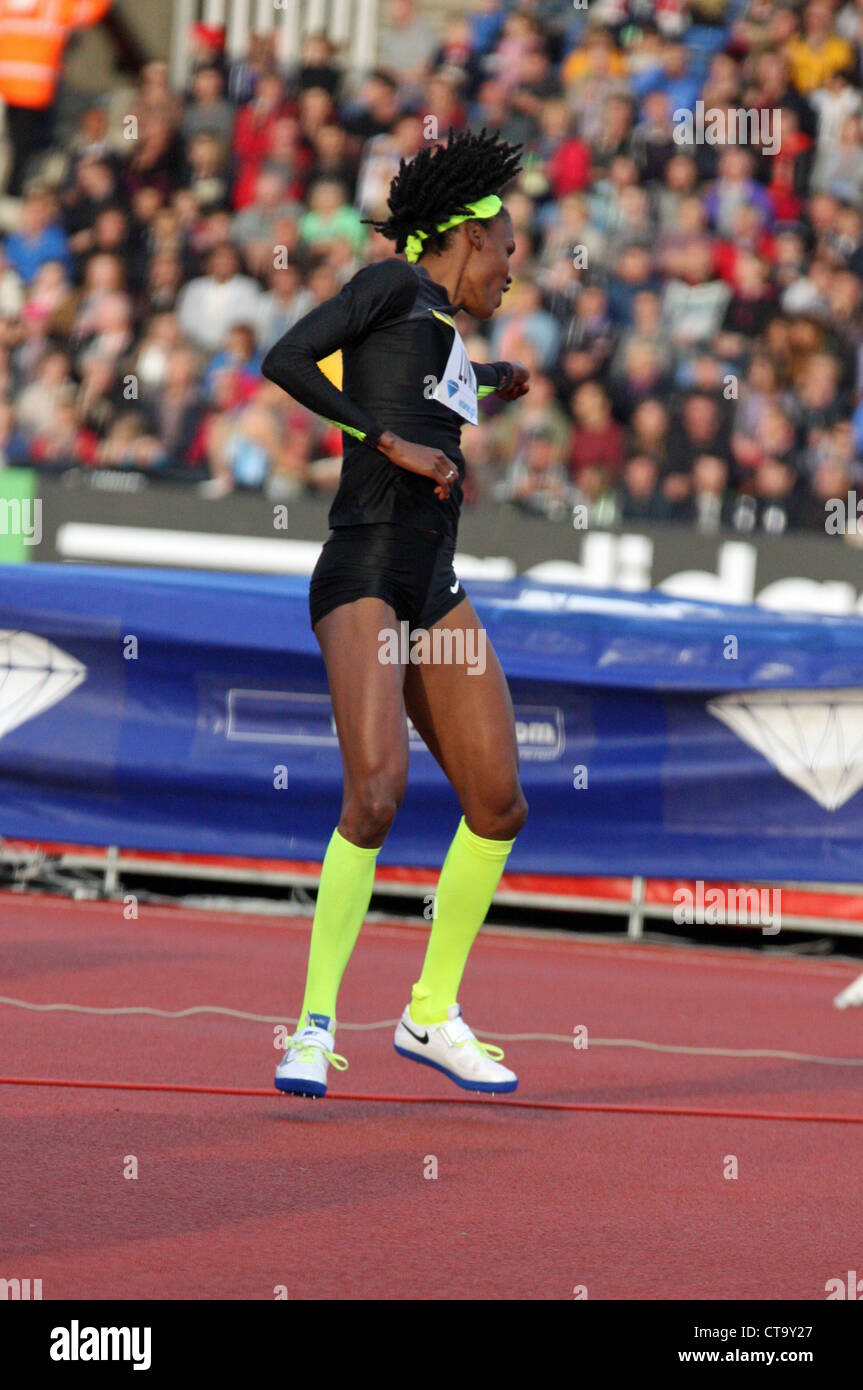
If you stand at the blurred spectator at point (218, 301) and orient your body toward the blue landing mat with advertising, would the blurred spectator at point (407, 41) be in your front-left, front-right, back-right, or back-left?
back-left

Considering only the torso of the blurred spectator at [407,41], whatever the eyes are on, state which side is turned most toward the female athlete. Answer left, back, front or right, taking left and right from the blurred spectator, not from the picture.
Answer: front

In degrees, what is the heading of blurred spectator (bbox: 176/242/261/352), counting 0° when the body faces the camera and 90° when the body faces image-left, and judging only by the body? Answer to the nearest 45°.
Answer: approximately 0°

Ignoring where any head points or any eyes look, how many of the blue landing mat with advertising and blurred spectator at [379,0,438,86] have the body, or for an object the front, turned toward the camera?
2

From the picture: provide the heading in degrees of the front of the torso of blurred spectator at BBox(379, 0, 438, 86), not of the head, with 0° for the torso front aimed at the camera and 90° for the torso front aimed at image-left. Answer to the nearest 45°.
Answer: approximately 0°

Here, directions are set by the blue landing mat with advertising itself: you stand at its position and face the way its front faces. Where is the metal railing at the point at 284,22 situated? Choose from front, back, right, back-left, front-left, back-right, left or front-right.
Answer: back

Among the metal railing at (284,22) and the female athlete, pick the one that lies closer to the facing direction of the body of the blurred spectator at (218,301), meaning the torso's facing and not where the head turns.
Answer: the female athlete

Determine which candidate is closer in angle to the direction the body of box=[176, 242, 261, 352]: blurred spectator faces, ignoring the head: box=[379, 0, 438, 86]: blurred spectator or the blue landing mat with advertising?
the blue landing mat with advertising

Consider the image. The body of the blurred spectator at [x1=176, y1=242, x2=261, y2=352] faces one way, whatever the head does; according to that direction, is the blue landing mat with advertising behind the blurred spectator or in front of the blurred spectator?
in front

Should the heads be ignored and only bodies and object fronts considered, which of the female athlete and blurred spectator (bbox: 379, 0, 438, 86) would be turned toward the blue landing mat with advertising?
the blurred spectator

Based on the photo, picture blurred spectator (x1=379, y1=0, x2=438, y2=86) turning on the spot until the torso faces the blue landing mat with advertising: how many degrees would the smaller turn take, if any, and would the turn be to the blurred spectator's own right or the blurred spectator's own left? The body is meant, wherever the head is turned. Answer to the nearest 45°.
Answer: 0° — they already face it

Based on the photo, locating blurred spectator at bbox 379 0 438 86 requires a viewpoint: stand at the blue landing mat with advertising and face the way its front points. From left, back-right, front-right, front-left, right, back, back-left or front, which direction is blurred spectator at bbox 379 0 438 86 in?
back
